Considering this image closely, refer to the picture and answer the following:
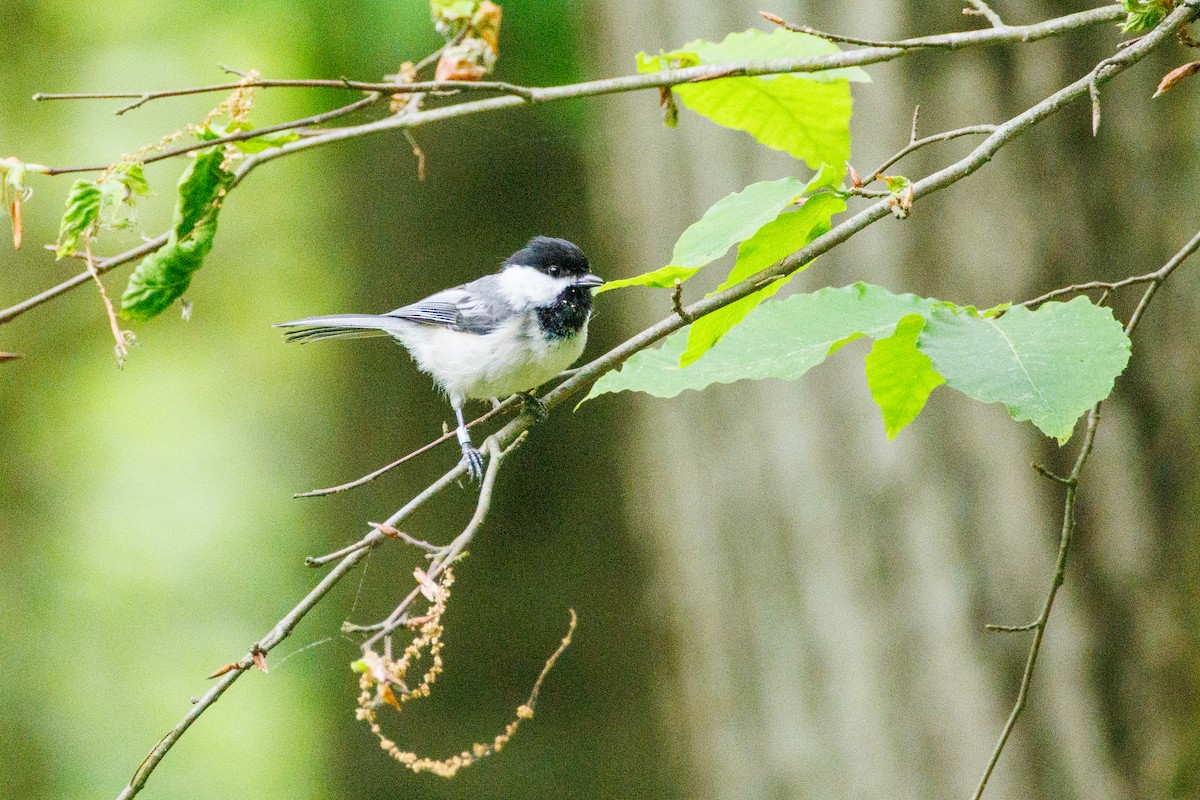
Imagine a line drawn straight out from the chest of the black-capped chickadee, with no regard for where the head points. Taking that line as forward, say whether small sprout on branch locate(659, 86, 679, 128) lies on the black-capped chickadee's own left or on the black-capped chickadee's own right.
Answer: on the black-capped chickadee's own left

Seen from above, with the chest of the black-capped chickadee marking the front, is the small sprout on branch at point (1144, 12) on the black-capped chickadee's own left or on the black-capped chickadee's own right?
on the black-capped chickadee's own left

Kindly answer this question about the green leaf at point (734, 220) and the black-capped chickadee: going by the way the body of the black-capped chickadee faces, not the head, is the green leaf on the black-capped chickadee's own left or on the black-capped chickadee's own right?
on the black-capped chickadee's own left

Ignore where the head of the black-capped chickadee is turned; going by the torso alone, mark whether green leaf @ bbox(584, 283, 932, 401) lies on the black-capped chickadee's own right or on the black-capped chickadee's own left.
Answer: on the black-capped chickadee's own left

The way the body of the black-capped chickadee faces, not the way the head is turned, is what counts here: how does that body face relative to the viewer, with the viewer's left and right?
facing to the right of the viewer

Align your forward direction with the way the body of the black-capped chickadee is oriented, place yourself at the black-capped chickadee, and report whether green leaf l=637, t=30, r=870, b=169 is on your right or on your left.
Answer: on your left
